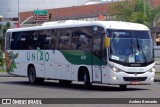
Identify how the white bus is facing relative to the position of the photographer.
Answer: facing the viewer and to the right of the viewer
